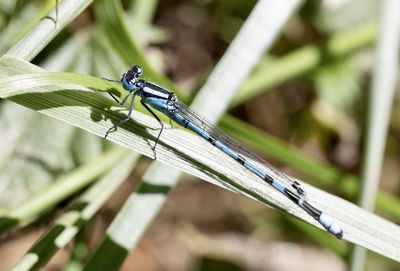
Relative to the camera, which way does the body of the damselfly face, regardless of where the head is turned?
to the viewer's left

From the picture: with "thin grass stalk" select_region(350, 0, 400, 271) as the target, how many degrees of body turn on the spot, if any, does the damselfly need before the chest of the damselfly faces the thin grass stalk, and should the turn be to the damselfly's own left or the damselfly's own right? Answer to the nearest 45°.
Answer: approximately 180°

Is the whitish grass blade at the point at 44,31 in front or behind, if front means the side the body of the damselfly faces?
in front
